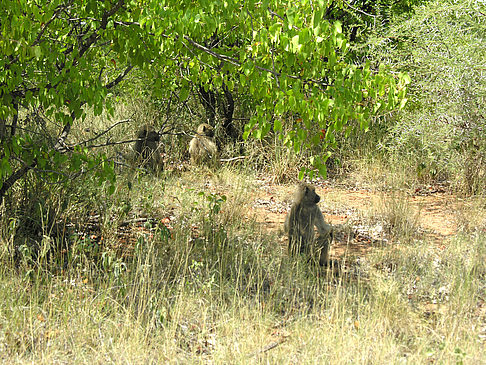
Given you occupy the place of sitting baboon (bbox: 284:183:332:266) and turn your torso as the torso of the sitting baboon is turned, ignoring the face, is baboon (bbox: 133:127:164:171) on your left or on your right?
on your left

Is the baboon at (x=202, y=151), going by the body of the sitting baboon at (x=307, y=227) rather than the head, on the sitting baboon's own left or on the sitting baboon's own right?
on the sitting baboon's own left
